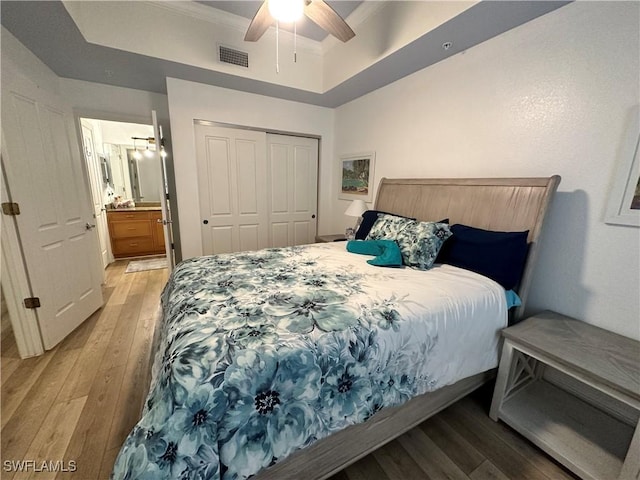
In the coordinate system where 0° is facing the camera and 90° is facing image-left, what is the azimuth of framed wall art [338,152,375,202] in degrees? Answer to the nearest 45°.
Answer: approximately 45°

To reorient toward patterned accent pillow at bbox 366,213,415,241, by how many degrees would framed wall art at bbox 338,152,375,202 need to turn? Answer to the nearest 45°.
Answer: approximately 45° to its left

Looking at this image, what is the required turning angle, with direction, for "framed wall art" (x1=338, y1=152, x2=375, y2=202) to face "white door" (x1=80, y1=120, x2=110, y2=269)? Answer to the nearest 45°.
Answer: approximately 45° to its right

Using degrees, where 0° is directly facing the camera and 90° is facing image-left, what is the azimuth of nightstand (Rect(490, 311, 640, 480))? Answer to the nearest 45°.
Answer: approximately 45°

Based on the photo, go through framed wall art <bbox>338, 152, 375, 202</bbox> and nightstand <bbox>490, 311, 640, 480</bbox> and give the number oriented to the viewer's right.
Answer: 0

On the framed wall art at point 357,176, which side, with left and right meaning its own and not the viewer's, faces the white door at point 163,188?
front

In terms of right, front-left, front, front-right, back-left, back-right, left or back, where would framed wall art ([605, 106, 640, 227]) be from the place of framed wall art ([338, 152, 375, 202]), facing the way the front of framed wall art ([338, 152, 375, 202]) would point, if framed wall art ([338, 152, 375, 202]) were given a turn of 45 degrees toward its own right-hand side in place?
back-left

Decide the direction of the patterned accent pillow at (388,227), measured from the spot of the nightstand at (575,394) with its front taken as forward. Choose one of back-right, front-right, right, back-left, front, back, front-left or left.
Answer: front-right

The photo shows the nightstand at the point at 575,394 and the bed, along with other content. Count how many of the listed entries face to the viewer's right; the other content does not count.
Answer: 0

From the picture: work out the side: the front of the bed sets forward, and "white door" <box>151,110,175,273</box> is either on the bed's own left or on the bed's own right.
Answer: on the bed's own right

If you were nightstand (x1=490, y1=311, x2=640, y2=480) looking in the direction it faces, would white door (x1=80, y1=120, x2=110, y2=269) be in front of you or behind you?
in front
